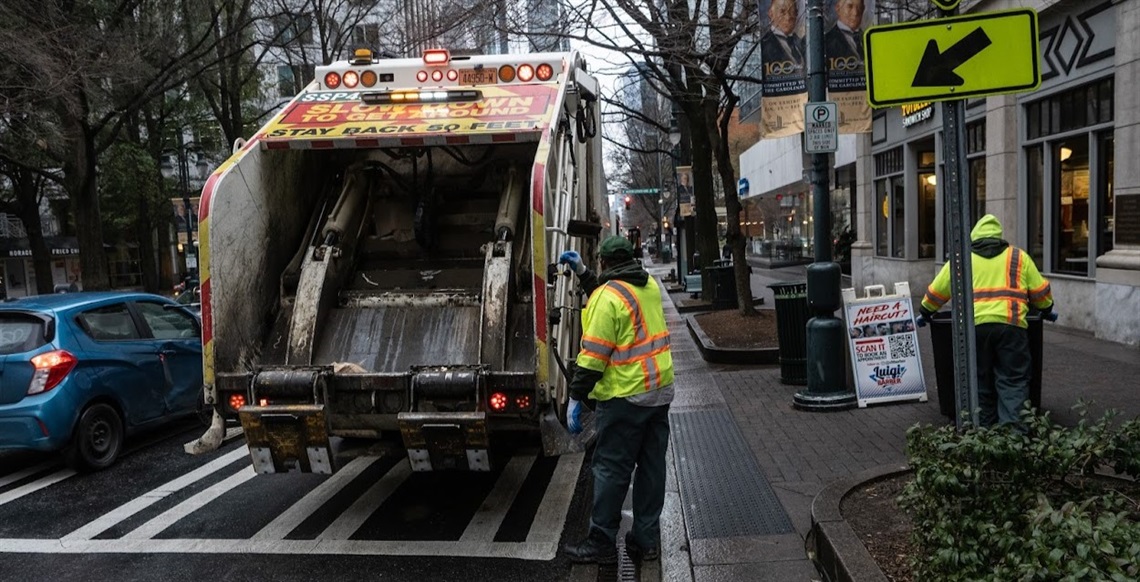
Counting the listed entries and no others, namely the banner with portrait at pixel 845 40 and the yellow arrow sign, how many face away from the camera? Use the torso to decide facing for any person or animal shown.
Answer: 0

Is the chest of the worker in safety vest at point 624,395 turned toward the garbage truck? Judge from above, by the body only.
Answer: yes

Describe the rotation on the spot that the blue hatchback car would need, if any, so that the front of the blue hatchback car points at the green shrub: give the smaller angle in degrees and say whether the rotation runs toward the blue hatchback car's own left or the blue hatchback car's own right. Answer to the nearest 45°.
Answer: approximately 90° to the blue hatchback car's own right

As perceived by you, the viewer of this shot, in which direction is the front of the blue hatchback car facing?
facing away from the viewer and to the right of the viewer

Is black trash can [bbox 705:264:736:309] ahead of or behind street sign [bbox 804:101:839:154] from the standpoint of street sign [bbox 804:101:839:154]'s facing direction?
behind

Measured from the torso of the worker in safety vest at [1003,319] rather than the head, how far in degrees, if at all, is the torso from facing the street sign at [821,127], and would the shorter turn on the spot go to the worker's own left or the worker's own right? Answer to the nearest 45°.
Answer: approximately 45° to the worker's own left

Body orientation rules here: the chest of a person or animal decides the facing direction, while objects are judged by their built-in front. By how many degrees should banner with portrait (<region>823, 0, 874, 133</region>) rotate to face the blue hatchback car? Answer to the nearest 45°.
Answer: approximately 45° to its right

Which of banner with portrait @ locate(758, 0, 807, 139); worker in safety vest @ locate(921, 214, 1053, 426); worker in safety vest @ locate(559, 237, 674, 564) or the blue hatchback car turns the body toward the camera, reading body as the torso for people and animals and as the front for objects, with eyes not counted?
the banner with portrait

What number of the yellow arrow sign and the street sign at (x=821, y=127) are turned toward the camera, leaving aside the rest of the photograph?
2

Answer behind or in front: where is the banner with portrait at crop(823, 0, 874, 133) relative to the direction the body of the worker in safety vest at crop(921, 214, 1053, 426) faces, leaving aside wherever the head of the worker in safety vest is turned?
in front

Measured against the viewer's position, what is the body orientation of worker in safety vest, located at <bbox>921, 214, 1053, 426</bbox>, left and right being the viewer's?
facing away from the viewer

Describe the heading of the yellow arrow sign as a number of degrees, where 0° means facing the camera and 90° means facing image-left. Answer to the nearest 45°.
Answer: approximately 0°
